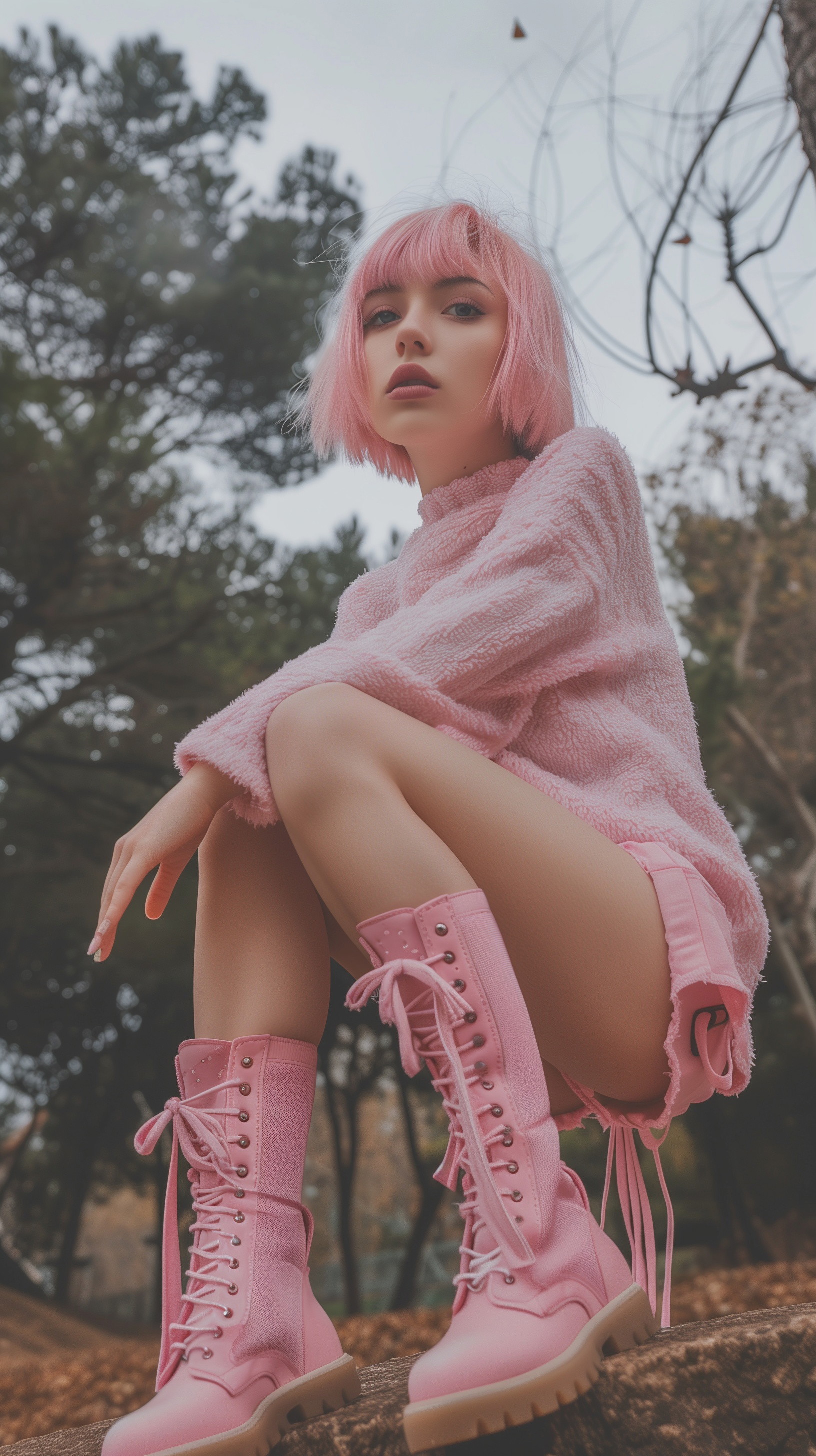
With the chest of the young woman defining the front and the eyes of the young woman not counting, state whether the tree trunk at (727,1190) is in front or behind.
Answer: behind

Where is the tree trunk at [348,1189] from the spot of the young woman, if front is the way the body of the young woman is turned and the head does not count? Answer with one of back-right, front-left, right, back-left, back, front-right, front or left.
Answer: back-right

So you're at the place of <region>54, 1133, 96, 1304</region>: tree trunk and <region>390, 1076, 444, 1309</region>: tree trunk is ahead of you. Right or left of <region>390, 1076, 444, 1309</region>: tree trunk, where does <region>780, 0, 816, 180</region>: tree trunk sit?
right

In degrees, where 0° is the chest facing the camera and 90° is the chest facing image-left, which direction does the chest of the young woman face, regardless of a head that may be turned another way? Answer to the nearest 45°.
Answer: approximately 45°
